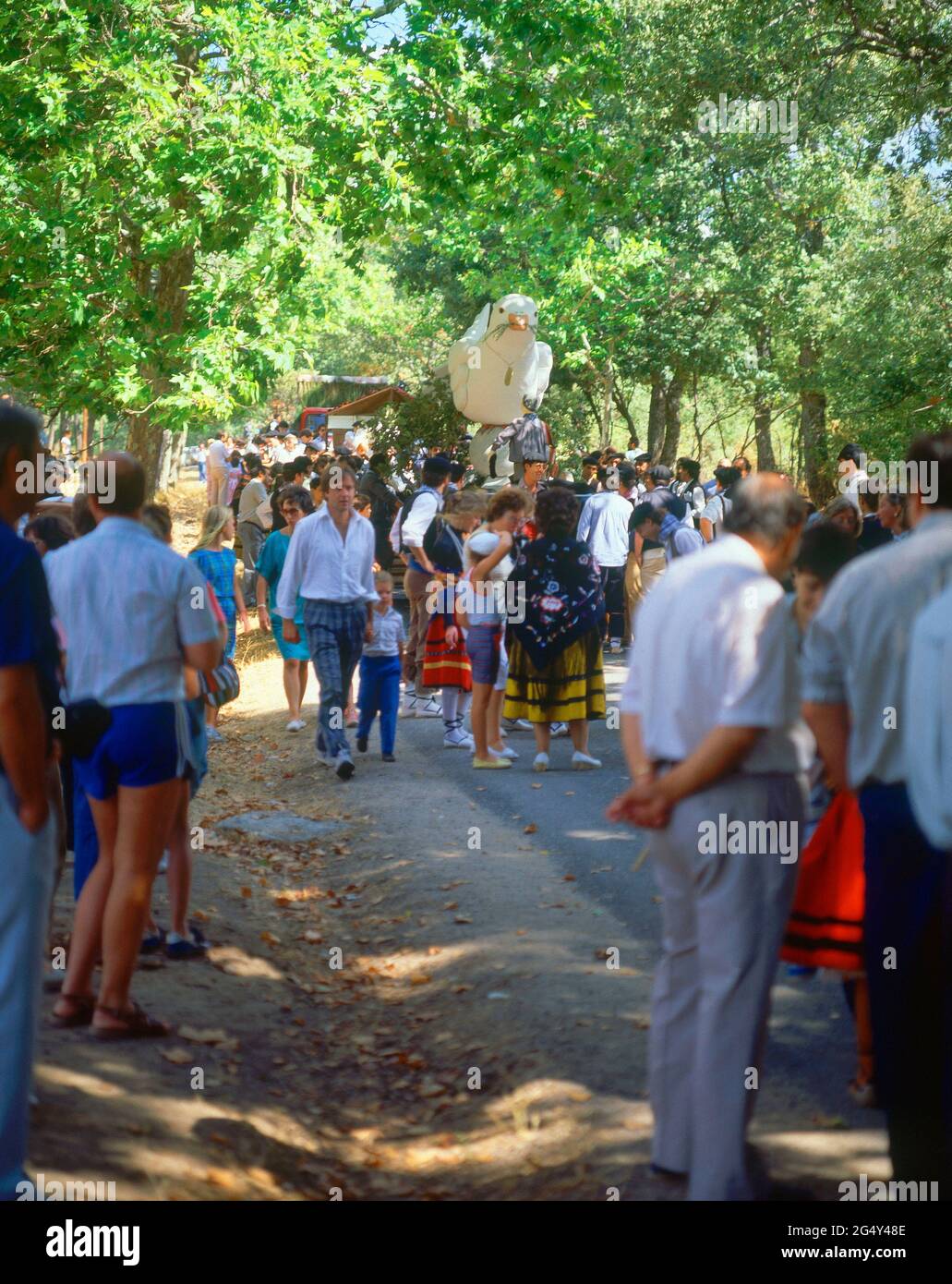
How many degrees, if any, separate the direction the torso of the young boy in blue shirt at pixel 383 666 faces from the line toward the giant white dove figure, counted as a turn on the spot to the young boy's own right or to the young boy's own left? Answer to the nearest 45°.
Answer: approximately 180°

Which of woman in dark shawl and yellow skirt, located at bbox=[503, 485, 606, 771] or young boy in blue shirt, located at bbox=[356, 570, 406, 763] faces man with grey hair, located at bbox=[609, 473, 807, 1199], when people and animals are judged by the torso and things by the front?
the young boy in blue shirt

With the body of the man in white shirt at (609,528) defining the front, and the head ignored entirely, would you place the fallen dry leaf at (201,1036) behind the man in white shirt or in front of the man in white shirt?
behind

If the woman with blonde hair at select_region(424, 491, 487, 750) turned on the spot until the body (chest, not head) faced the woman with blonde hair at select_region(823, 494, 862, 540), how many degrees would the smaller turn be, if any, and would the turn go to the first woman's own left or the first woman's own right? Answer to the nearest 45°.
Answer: approximately 45° to the first woman's own right

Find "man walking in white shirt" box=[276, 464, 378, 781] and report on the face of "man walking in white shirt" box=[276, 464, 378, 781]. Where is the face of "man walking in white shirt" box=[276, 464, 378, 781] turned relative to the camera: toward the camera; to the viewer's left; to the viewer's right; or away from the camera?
toward the camera

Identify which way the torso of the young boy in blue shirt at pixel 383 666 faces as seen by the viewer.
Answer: toward the camera

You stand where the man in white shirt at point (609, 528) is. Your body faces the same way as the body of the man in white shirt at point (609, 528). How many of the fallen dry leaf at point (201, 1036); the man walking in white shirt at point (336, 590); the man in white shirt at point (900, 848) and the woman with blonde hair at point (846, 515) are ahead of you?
0

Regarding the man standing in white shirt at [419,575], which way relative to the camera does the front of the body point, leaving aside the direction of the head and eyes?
to the viewer's right

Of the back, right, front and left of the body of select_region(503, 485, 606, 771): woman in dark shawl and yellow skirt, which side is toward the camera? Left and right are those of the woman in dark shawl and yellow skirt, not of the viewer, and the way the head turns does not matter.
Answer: back

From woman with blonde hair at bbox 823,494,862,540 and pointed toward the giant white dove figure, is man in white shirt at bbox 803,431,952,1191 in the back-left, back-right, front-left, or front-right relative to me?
back-left

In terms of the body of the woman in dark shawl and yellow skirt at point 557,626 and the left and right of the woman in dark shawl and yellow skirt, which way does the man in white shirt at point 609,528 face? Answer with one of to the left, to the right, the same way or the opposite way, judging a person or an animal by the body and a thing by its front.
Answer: the same way

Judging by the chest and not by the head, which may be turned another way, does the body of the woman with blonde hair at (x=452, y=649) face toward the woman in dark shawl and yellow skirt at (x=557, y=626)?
no

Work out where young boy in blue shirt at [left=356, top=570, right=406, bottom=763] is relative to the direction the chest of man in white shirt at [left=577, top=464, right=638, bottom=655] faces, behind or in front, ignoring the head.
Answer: behind

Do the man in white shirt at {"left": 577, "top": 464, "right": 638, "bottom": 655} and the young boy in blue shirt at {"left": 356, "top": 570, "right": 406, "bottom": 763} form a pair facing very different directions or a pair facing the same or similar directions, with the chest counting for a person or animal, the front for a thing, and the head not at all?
very different directions

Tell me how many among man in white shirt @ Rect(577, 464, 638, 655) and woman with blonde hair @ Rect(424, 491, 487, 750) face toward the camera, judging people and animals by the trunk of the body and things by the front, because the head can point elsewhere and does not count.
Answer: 0

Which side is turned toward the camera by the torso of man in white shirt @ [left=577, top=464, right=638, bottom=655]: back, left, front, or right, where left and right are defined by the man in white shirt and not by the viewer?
back

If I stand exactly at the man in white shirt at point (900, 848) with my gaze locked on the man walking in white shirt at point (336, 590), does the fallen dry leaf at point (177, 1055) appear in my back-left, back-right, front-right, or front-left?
front-left

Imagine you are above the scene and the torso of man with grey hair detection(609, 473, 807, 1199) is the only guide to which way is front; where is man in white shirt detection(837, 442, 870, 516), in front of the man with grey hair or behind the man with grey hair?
in front

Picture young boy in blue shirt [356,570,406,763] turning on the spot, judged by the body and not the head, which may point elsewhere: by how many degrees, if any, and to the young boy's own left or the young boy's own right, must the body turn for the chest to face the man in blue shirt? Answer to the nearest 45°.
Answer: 0° — they already face them
